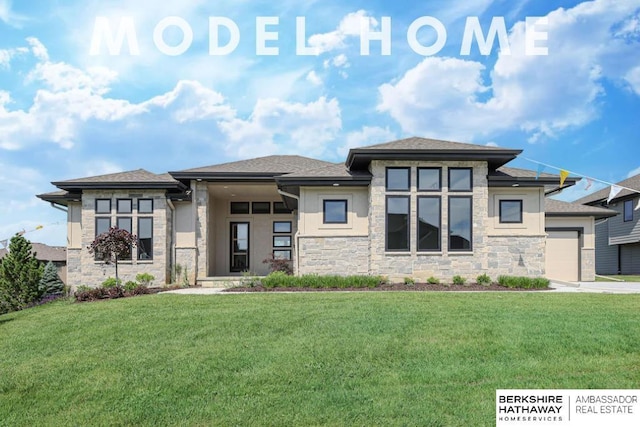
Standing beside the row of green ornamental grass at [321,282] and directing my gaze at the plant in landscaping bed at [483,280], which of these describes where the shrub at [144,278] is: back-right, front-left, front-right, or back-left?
back-left

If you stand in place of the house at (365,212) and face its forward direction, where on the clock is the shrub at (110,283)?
The shrub is roughly at 3 o'clock from the house.

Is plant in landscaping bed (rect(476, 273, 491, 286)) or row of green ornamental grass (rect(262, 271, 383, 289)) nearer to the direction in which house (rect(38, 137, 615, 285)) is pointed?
the row of green ornamental grass

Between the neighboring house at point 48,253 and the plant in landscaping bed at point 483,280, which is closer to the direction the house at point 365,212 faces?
the plant in landscaping bed

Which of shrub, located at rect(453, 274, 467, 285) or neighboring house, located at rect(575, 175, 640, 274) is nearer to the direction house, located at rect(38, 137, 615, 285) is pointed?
the shrub

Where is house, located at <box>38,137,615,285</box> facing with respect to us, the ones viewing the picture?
facing the viewer

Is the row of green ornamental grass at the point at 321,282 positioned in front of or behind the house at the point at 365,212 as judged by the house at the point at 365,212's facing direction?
in front
